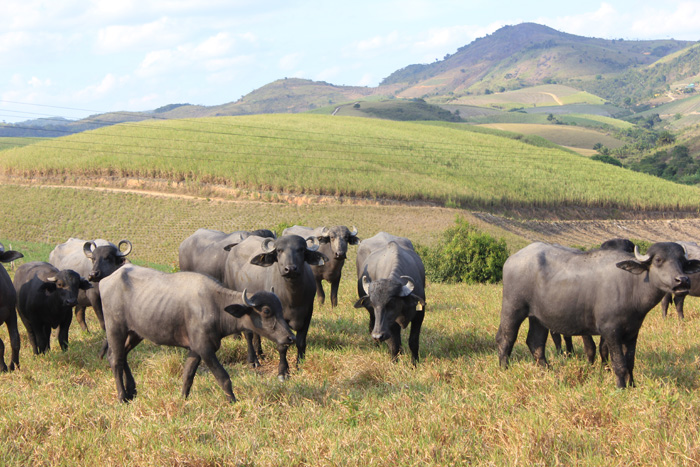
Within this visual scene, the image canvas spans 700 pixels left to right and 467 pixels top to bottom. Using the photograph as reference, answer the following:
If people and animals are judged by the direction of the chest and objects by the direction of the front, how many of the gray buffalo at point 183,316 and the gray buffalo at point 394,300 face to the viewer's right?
1

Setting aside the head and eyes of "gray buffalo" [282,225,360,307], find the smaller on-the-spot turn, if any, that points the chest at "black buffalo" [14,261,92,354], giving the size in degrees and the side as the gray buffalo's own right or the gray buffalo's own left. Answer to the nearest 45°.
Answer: approximately 90° to the gray buffalo's own right

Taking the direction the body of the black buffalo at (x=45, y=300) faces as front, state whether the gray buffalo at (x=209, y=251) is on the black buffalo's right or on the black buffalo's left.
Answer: on the black buffalo's left

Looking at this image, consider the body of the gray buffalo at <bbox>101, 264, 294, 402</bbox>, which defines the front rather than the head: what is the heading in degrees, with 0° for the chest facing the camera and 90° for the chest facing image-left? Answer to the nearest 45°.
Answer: approximately 270°

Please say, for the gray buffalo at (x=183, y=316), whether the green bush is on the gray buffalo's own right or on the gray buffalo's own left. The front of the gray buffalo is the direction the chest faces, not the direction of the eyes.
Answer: on the gray buffalo's own left

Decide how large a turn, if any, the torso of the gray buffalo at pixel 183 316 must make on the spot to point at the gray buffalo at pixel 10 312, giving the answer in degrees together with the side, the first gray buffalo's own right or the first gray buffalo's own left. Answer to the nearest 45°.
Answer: approximately 135° to the first gray buffalo's own left

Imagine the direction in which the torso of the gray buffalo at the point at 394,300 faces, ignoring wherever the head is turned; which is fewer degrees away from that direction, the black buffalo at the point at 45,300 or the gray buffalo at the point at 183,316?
the gray buffalo

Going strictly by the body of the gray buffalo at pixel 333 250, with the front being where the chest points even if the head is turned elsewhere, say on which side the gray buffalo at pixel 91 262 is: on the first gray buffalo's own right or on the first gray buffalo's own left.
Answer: on the first gray buffalo's own right

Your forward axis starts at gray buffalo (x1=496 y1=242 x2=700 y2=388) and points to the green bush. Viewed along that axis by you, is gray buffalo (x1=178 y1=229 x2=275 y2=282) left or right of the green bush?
left

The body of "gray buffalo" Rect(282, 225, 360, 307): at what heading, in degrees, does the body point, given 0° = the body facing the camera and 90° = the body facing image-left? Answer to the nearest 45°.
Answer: approximately 315°

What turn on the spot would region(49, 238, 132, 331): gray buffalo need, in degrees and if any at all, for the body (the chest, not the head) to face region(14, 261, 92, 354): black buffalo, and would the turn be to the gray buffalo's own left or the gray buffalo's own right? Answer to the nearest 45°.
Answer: approximately 90° to the gray buffalo's own right

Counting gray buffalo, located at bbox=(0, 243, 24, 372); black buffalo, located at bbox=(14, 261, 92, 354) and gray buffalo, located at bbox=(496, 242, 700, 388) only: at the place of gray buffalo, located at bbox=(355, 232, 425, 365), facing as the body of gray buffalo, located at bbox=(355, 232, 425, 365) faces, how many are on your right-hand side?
2

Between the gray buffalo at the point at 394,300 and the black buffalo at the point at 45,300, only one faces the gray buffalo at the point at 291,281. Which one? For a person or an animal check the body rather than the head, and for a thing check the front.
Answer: the black buffalo

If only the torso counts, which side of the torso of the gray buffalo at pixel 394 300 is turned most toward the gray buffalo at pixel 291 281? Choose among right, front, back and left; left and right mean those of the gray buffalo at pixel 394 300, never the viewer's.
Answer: right

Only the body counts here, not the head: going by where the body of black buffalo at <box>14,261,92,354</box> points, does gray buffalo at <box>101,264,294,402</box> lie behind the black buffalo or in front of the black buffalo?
in front
